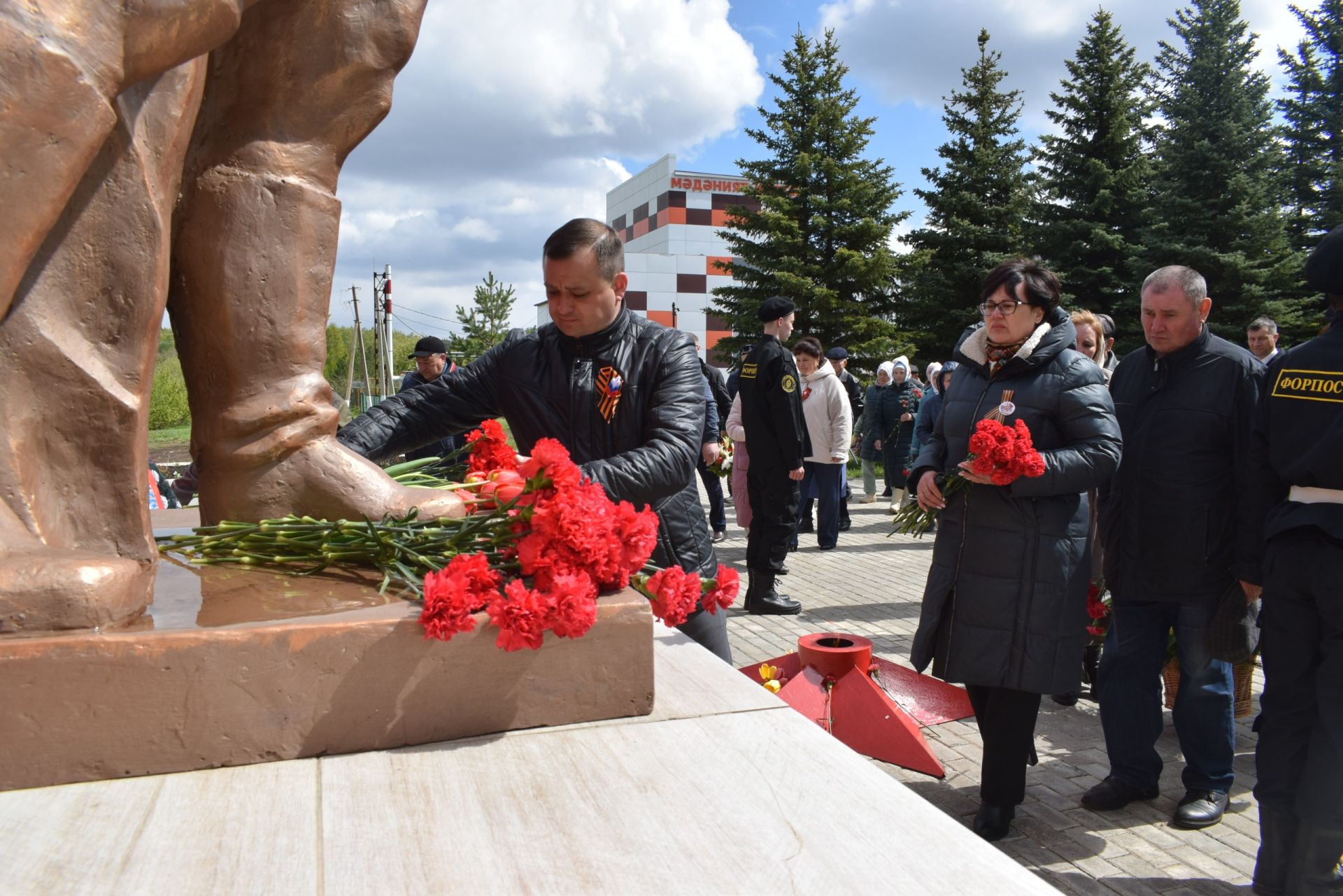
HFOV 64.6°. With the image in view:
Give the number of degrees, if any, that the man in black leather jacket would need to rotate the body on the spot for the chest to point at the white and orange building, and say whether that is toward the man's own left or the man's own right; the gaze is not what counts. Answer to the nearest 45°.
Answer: approximately 135° to the man's own right

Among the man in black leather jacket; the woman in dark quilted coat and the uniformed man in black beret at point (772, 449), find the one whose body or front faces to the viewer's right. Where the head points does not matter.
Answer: the uniformed man in black beret

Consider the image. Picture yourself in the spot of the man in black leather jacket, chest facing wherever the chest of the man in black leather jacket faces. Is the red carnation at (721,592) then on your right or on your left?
on your left

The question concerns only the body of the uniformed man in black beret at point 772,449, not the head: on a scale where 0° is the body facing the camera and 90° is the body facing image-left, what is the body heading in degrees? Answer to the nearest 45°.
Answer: approximately 270°

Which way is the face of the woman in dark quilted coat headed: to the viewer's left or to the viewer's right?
to the viewer's left

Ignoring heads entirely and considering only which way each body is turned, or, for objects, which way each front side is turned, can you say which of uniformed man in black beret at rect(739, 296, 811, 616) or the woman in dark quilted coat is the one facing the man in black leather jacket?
the woman in dark quilted coat

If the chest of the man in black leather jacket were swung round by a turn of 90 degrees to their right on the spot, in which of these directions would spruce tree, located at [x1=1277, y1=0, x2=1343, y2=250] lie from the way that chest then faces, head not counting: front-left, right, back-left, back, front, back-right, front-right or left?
right

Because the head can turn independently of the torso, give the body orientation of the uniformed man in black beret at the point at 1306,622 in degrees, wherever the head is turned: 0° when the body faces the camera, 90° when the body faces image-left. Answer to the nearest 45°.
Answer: approximately 225°
